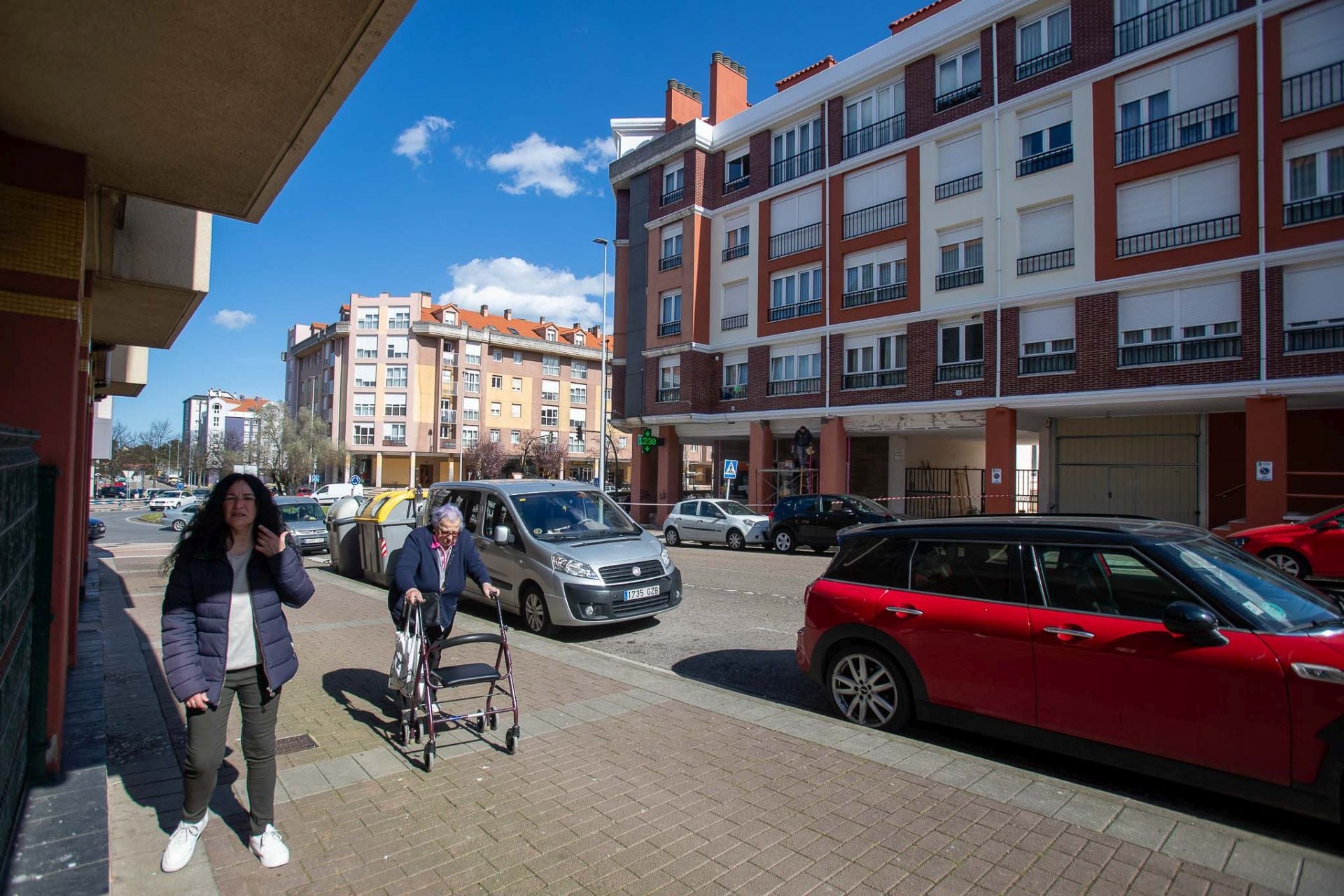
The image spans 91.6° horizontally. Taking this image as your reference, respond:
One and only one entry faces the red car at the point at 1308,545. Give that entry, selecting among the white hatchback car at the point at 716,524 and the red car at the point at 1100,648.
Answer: the white hatchback car

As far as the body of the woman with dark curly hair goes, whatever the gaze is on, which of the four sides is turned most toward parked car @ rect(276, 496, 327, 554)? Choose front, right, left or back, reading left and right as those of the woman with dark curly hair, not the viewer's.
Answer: back

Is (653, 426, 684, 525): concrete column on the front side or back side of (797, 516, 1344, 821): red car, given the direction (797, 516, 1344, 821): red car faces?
on the back side

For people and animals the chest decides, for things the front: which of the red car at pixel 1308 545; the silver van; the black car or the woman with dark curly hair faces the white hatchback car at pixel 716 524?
the red car

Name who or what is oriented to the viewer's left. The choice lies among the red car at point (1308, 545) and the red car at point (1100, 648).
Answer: the red car at point (1308, 545)

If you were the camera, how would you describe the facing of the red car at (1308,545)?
facing to the left of the viewer

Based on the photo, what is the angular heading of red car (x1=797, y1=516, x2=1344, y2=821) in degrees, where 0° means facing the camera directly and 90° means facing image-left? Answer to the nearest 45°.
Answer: approximately 315°

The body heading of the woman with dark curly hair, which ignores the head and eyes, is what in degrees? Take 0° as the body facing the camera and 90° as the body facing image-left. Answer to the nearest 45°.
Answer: approximately 0°

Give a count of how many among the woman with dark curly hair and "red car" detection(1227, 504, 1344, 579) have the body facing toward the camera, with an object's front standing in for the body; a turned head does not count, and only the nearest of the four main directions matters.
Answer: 1

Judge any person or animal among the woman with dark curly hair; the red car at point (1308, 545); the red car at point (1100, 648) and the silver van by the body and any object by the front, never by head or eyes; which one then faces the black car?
the red car at point (1308, 545)

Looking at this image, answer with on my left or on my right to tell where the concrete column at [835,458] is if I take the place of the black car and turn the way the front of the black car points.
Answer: on my left
